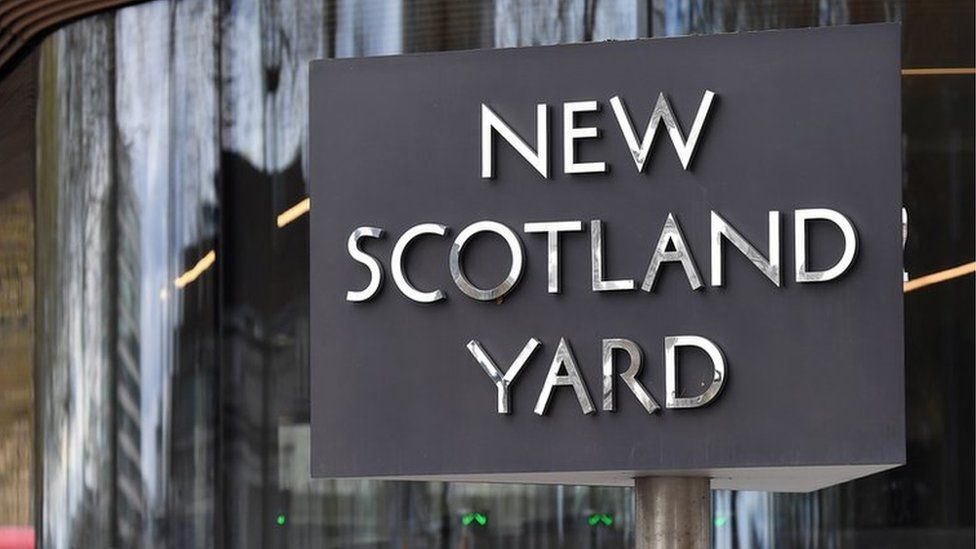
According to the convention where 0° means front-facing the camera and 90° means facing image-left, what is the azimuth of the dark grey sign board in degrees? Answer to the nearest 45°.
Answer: approximately 0°
